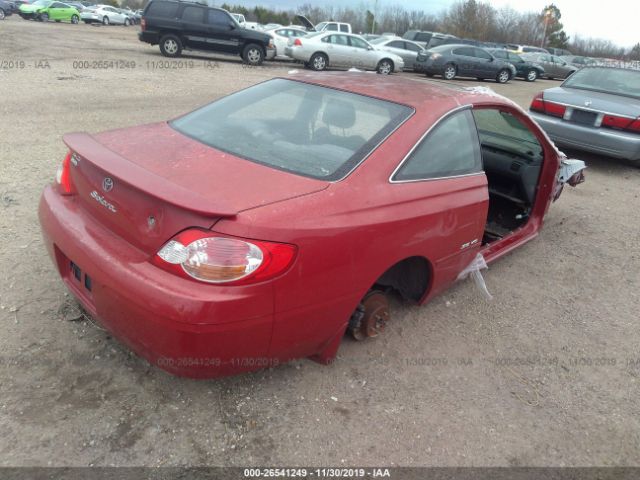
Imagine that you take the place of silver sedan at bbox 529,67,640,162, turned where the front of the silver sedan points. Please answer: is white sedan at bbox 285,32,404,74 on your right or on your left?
on your left

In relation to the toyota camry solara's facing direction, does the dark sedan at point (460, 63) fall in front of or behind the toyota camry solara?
in front

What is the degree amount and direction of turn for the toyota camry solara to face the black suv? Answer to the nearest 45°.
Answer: approximately 45° to its left

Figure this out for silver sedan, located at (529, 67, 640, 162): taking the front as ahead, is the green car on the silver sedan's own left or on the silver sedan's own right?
on the silver sedan's own left

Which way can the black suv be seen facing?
to the viewer's right

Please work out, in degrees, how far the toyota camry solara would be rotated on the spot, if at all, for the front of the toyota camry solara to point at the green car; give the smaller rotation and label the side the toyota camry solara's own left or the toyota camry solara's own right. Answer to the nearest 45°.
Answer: approximately 90° to the toyota camry solara's own left

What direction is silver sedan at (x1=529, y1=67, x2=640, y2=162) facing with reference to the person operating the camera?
facing away from the viewer and to the right of the viewer

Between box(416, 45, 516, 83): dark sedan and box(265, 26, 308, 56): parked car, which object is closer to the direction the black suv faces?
the dark sedan

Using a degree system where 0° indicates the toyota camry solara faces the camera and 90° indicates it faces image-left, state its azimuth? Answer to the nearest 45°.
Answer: approximately 225°

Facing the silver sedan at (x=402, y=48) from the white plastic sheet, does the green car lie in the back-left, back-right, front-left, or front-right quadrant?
front-left

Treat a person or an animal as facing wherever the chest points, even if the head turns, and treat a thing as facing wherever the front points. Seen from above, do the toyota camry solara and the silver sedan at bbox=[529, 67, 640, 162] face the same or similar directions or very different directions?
same or similar directions
